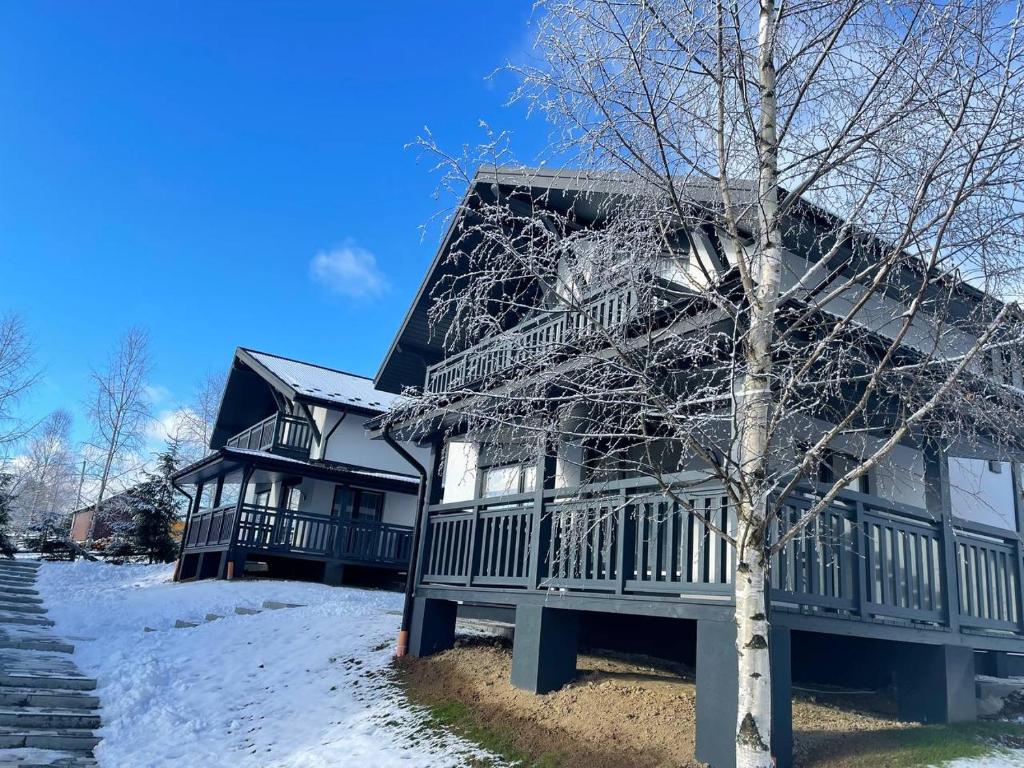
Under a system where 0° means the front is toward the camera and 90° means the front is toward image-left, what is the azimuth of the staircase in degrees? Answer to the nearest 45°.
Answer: approximately 0°

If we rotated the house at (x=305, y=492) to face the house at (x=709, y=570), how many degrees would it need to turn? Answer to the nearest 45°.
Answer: approximately 45° to its left

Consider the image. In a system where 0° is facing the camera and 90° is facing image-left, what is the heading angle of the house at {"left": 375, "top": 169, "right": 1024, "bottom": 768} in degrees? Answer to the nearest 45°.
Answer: approximately 45°

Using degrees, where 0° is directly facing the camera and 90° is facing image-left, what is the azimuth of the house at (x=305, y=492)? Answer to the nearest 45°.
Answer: approximately 45°

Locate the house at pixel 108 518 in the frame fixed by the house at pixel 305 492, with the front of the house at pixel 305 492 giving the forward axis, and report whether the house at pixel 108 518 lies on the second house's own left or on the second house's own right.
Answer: on the second house's own right
